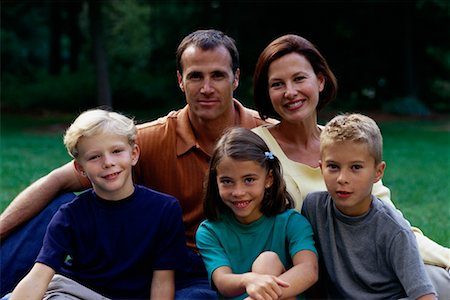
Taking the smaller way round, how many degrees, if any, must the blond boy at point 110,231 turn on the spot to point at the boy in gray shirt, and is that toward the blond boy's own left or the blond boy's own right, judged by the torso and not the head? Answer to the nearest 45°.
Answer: approximately 90° to the blond boy's own left

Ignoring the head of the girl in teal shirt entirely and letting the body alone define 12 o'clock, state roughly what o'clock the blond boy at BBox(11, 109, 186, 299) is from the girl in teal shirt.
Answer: The blond boy is roughly at 3 o'clock from the girl in teal shirt.

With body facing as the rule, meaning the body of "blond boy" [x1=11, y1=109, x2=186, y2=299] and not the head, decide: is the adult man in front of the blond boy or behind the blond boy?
behind

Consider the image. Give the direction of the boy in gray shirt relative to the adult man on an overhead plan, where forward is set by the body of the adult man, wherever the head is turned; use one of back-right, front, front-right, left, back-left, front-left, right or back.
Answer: front-left

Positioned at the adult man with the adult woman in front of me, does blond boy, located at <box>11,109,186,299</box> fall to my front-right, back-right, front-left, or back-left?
back-right

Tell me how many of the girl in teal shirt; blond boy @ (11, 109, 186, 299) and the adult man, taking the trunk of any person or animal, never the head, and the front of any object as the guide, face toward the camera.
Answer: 3

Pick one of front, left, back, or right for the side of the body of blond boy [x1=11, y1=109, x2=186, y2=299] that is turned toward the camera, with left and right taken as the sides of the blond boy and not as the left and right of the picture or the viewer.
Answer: front

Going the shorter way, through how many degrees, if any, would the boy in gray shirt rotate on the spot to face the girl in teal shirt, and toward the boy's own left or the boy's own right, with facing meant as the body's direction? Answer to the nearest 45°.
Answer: approximately 45° to the boy's own right

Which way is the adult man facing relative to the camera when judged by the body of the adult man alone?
toward the camera
